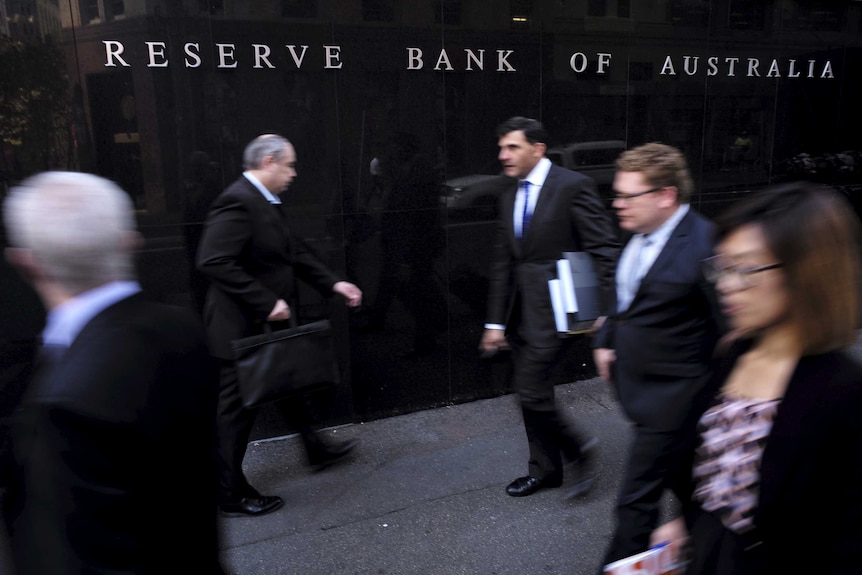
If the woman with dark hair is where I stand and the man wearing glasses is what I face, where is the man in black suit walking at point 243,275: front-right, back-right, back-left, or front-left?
front-left

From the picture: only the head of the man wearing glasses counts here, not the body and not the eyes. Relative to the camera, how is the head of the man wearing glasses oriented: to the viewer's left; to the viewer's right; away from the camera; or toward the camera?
to the viewer's left

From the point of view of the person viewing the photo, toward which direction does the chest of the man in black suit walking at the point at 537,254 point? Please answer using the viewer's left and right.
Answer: facing the viewer and to the left of the viewer

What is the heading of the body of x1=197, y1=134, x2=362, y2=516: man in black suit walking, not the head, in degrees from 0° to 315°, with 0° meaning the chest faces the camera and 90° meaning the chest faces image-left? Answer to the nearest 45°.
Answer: approximately 270°

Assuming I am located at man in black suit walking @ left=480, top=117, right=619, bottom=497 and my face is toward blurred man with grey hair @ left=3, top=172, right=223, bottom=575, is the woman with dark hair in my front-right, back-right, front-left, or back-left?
front-left

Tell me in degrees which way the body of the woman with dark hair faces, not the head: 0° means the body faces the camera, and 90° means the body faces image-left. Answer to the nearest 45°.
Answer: approximately 45°

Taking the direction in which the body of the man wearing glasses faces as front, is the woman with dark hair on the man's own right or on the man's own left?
on the man's own left

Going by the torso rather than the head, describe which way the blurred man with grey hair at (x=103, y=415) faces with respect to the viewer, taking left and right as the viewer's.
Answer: facing away from the viewer and to the left of the viewer

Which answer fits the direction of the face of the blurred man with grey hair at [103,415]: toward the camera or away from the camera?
away from the camera

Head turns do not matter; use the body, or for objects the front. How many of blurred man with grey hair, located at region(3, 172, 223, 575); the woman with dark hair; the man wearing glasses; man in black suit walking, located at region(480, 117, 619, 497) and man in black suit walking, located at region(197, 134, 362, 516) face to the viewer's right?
1

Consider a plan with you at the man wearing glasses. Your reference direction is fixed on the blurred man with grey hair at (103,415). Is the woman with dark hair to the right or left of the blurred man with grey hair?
left

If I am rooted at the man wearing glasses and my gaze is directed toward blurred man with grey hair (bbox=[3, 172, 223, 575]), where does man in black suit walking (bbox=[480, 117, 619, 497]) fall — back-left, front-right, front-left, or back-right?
back-right

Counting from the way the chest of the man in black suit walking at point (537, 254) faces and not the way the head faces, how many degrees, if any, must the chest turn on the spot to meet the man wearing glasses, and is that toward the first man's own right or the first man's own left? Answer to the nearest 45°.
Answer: approximately 90° to the first man's own left
